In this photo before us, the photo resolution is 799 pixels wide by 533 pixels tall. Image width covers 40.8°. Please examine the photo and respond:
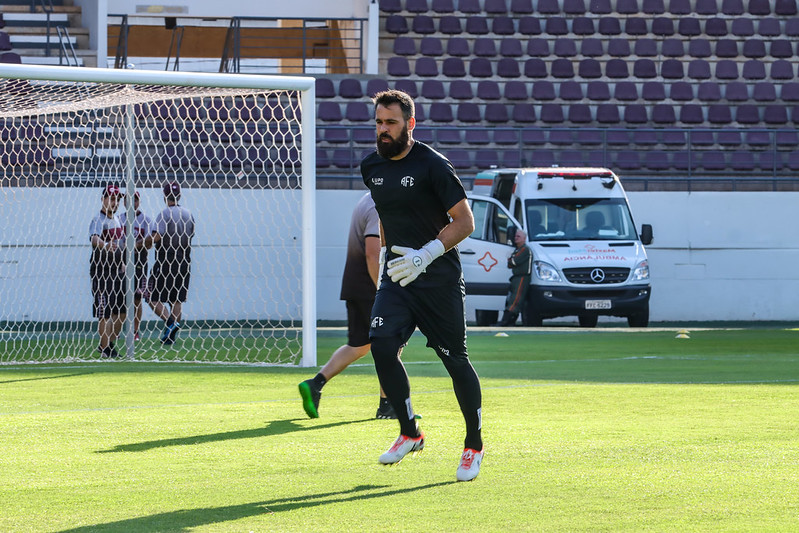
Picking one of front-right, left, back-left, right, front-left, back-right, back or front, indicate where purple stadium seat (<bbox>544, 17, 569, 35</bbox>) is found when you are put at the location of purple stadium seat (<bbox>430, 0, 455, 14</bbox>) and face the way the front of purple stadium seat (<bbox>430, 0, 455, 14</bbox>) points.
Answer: left

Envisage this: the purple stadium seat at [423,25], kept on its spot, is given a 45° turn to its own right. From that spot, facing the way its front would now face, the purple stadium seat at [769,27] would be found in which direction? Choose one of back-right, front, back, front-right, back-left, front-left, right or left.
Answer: back-left

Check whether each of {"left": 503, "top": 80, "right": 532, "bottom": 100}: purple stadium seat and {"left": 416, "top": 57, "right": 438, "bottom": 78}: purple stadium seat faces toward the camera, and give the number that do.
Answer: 2

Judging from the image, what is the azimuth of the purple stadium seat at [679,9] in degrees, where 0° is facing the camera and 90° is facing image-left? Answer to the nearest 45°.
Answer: approximately 0°

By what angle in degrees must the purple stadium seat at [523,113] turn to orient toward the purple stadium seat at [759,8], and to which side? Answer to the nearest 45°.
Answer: approximately 135° to its left

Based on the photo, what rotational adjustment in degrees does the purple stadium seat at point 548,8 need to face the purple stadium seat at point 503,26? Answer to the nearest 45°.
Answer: approximately 45° to its right

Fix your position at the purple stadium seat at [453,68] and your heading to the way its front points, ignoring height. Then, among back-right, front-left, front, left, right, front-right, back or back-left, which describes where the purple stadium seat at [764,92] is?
left
